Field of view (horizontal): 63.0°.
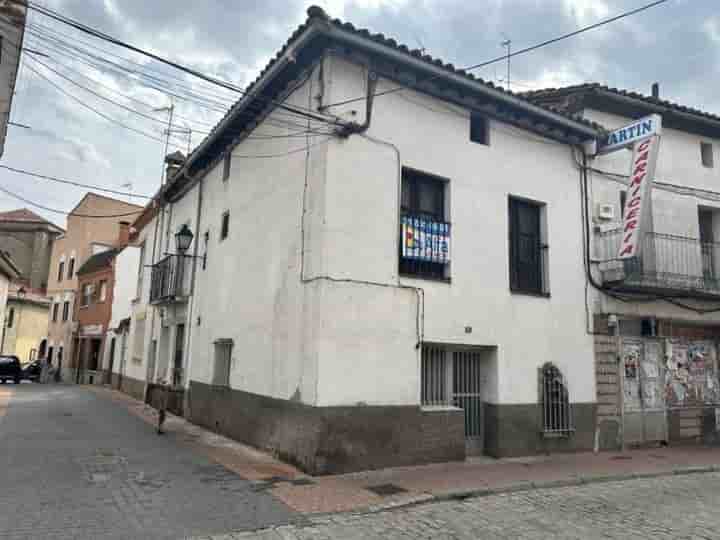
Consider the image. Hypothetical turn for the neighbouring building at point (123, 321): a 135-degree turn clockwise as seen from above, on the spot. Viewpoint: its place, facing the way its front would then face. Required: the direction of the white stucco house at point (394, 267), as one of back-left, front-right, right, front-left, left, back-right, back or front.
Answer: back-right

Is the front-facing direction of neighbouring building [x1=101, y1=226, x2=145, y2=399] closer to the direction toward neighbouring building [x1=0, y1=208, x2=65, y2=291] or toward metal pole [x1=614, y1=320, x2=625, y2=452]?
the neighbouring building

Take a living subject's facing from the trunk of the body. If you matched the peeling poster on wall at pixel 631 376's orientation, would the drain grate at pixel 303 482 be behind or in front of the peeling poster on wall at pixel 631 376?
in front

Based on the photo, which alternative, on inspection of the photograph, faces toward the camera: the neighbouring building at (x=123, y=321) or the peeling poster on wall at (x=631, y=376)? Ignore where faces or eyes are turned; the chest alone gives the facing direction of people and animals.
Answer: the peeling poster on wall

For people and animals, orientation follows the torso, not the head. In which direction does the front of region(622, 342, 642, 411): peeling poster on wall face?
toward the camera

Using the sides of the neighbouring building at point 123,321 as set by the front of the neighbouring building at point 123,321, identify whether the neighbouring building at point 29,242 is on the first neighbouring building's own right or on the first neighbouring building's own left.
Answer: on the first neighbouring building's own right

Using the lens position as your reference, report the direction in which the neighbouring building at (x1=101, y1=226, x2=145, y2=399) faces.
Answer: facing to the left of the viewer

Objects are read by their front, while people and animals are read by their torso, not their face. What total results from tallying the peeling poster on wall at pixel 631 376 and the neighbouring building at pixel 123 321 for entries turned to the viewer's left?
1

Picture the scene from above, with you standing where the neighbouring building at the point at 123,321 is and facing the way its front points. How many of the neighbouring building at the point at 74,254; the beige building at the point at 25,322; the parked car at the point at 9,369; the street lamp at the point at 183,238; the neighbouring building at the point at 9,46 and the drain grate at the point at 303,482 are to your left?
3

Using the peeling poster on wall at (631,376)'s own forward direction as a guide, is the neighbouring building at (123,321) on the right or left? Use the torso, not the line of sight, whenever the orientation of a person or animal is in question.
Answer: on its right

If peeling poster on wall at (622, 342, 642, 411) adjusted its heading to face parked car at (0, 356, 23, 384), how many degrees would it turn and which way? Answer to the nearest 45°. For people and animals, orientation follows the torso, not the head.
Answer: approximately 90° to its right
